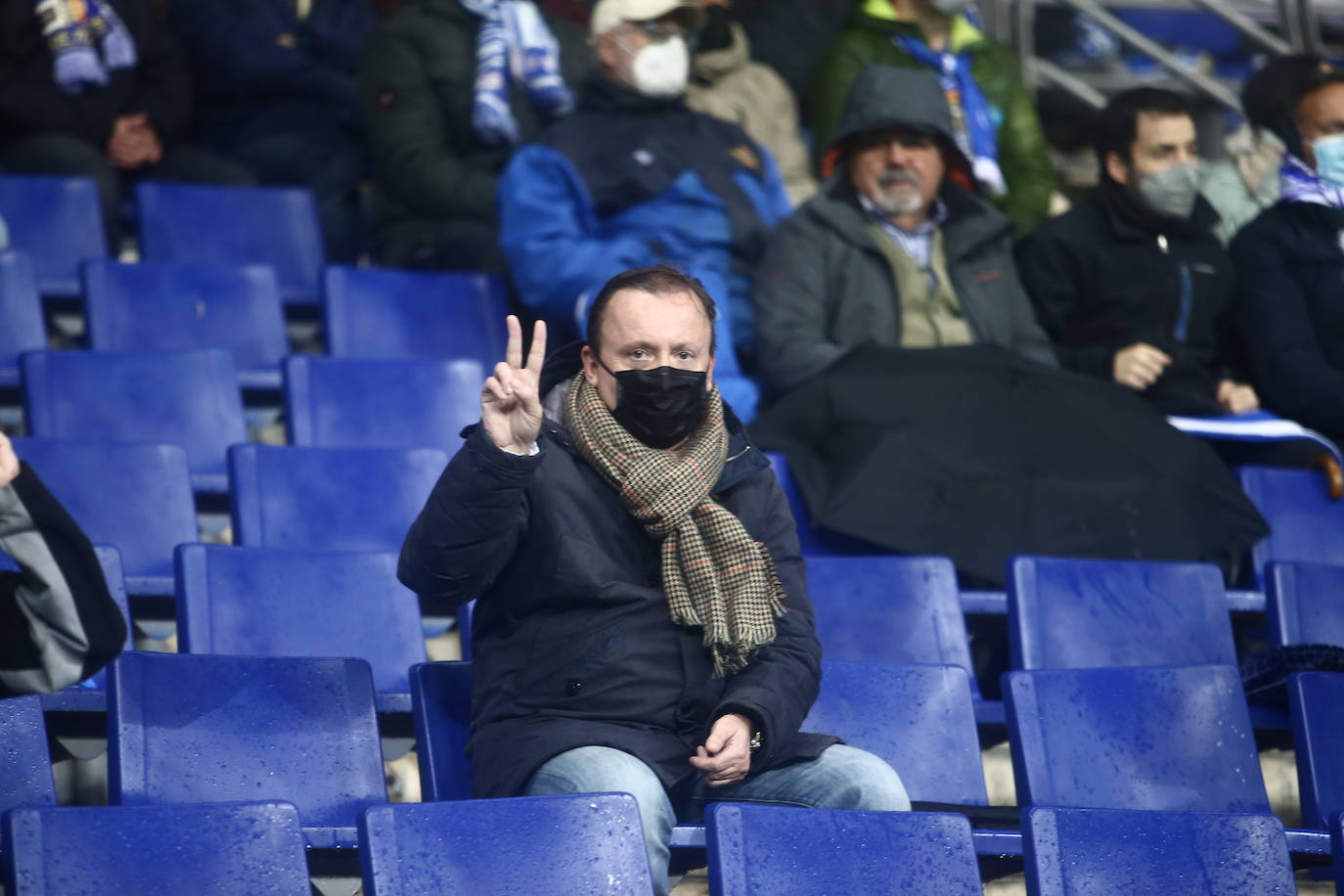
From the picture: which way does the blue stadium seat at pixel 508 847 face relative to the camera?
toward the camera

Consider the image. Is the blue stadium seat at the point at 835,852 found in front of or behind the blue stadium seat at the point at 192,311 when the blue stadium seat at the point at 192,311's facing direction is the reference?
in front

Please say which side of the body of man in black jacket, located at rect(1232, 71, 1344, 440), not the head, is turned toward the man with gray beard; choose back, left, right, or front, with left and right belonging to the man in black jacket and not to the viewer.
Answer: right

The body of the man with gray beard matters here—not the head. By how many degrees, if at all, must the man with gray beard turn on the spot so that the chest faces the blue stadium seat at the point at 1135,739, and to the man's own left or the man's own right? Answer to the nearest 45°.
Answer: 0° — they already face it

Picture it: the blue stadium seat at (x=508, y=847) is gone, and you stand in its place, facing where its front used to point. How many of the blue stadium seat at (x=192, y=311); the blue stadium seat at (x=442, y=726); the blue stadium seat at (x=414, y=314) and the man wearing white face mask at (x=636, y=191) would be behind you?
4

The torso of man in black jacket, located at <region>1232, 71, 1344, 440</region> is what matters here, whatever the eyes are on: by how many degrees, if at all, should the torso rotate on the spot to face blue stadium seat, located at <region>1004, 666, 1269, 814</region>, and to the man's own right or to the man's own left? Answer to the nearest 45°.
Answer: approximately 45° to the man's own right

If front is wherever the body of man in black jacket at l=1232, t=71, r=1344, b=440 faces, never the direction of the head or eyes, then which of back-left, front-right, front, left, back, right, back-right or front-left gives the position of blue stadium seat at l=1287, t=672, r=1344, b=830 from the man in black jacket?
front-right

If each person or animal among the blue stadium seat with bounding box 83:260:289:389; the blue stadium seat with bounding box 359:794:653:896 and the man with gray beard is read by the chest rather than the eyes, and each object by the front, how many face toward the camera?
3

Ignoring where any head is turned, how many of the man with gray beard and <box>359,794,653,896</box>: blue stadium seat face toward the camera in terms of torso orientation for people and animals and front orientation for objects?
2

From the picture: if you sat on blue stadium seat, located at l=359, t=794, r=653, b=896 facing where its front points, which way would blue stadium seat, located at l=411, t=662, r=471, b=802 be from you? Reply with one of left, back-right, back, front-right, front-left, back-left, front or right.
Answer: back

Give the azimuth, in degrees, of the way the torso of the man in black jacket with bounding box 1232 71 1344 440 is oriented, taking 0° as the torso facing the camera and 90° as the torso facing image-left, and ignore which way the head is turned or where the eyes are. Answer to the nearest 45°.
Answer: approximately 315°

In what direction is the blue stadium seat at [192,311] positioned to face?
toward the camera

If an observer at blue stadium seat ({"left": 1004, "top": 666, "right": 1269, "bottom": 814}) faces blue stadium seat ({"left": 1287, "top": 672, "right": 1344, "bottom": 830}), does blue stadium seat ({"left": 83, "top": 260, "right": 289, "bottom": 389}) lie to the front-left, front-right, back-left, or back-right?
back-left
